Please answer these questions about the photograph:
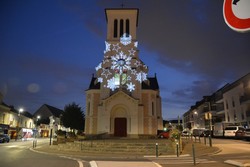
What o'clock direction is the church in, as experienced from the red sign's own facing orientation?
The church is roughly at 5 o'clock from the red sign.

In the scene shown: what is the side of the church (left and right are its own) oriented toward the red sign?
front

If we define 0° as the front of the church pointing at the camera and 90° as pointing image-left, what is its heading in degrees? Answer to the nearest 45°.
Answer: approximately 0°

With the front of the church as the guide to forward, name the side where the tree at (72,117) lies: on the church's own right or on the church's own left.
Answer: on the church's own right

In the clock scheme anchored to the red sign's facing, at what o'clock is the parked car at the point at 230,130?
The parked car is roughly at 6 o'clock from the red sign.

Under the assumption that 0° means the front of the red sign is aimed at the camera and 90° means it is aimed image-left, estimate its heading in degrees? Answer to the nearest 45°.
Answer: approximately 0°

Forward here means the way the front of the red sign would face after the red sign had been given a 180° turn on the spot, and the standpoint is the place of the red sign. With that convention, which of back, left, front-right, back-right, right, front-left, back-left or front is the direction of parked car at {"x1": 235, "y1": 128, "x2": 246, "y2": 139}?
front

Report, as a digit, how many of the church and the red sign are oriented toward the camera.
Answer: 2

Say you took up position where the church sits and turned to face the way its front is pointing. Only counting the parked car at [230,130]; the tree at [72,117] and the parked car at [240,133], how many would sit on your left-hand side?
2
